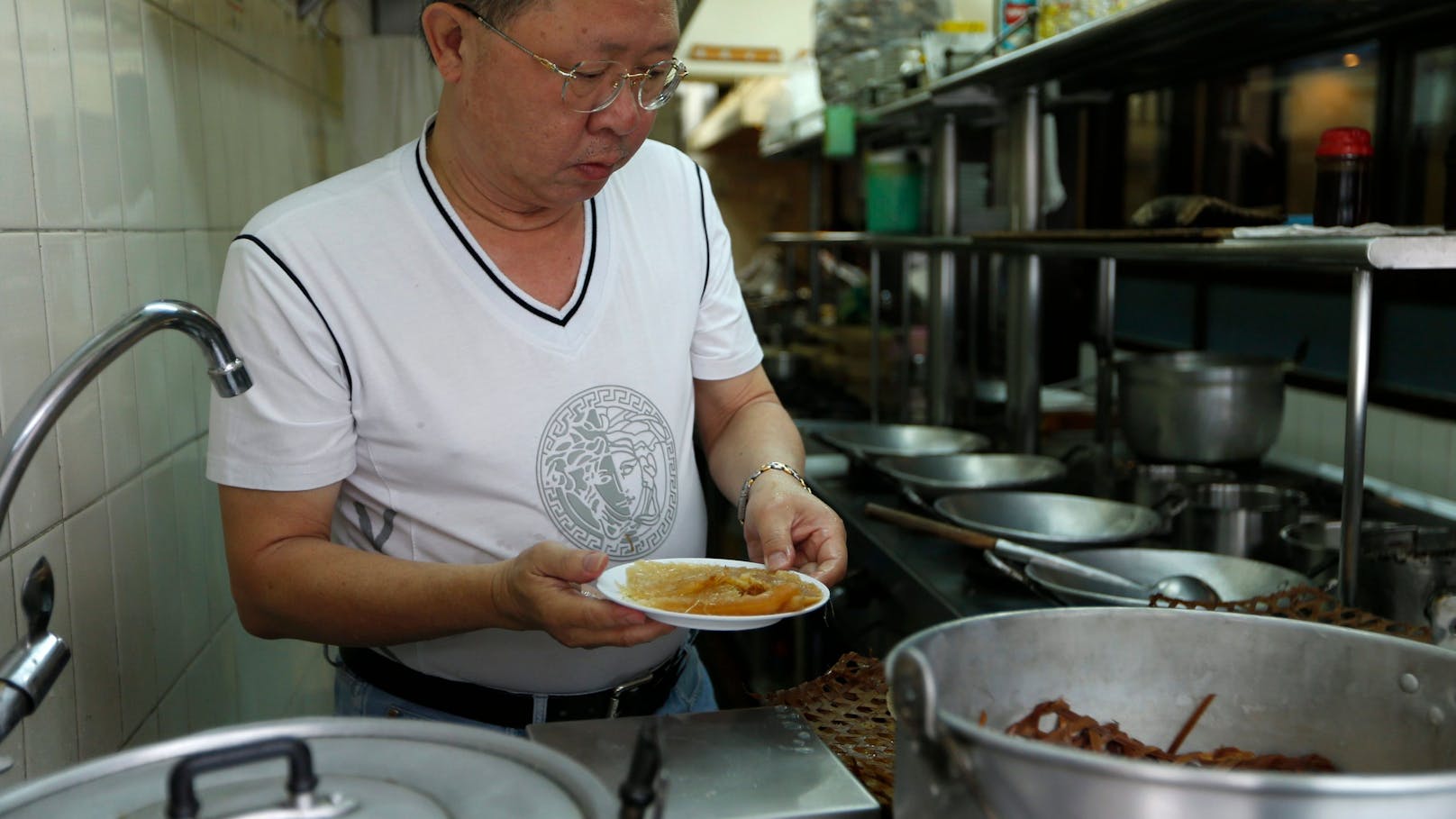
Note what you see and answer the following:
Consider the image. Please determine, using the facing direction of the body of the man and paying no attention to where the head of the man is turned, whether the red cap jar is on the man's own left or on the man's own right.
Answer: on the man's own left

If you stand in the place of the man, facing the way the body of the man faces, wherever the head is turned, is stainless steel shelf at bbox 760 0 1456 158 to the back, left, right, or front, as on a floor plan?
left

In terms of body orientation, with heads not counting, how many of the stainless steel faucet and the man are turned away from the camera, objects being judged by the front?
0

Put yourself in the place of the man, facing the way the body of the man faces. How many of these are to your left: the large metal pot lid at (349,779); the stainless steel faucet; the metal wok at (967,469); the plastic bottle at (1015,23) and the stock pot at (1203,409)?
3

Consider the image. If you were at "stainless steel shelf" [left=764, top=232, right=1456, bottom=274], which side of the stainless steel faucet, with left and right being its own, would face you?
front

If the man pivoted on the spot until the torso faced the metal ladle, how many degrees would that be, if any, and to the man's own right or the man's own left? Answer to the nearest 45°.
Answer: approximately 45° to the man's own left

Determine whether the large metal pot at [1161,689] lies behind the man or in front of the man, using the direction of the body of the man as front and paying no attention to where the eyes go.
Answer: in front

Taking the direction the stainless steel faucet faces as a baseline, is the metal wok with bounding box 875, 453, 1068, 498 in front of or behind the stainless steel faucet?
in front

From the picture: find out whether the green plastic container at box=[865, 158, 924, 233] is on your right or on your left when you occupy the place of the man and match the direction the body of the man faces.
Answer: on your left

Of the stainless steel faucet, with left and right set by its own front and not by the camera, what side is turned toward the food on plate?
front

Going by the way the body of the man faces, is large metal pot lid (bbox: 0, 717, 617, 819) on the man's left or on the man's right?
on the man's right

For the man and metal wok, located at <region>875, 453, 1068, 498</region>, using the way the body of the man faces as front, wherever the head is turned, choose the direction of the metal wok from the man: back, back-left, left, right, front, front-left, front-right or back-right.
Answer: left

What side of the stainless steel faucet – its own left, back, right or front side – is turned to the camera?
right

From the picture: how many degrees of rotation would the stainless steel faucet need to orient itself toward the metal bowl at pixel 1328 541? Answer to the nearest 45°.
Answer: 0° — it already faces it

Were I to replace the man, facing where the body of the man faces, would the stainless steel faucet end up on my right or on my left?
on my right

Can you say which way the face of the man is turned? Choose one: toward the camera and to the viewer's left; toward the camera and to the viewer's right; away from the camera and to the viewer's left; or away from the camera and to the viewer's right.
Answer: toward the camera and to the viewer's right
